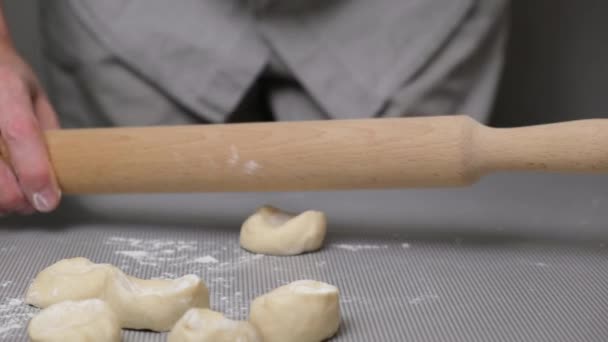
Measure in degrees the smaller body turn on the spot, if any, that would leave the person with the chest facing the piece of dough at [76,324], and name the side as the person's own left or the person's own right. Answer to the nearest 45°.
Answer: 0° — they already face it

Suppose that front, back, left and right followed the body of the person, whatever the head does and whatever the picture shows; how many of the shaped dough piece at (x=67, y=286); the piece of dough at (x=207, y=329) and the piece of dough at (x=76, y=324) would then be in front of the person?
3

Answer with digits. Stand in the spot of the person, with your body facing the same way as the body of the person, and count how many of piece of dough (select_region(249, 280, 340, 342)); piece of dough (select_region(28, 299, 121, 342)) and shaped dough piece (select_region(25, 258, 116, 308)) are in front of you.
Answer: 3

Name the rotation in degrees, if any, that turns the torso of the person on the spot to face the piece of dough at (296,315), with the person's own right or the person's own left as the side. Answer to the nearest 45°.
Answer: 0° — they already face it

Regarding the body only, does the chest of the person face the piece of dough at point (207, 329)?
yes

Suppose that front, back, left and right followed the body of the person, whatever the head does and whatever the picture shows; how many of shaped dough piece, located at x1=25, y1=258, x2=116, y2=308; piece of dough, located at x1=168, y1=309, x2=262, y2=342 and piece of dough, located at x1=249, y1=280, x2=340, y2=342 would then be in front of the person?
3

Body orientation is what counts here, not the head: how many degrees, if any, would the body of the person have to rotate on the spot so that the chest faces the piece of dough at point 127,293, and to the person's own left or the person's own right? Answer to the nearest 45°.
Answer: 0° — they already face it

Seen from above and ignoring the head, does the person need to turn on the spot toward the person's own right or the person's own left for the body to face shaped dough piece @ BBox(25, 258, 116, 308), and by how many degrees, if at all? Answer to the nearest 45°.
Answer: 0° — they already face it

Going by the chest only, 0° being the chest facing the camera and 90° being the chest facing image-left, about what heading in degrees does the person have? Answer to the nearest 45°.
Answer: approximately 0°
